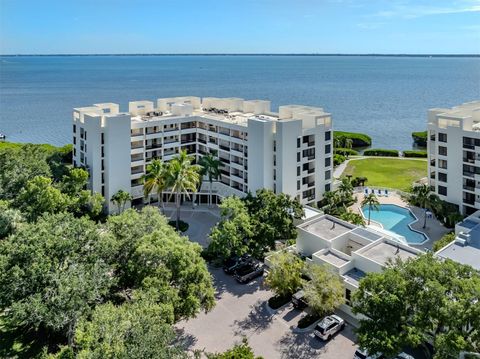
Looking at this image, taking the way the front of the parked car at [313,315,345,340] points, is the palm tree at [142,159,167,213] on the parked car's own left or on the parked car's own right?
on the parked car's own left

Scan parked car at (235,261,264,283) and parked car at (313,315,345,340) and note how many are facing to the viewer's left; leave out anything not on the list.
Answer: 0
